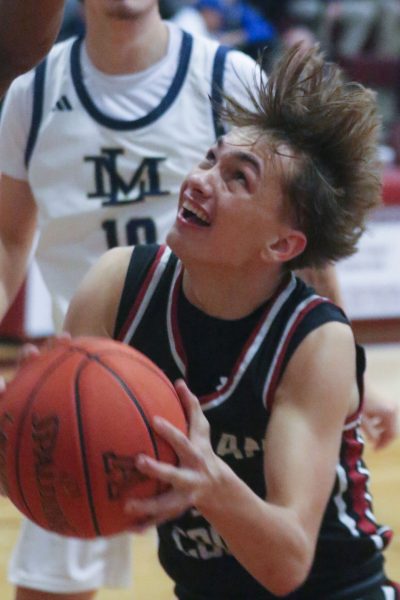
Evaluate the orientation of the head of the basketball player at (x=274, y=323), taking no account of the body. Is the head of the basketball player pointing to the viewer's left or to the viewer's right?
to the viewer's left

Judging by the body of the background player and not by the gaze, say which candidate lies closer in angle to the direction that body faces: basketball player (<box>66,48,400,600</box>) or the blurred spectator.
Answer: the basketball player

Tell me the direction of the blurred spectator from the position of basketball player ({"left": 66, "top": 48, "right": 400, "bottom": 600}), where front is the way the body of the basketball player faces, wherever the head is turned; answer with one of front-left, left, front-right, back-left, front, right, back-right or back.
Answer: back-right

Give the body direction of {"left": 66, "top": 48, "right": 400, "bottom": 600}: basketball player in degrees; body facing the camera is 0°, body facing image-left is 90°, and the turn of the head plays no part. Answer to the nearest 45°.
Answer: approximately 45°

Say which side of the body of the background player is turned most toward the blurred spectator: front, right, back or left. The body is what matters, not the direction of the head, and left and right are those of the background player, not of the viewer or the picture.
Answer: back

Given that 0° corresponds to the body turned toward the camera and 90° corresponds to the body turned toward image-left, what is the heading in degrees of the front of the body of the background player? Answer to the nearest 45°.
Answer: approximately 0°

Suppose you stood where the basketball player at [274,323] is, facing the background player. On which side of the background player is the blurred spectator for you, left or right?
right
